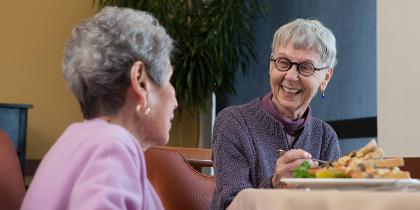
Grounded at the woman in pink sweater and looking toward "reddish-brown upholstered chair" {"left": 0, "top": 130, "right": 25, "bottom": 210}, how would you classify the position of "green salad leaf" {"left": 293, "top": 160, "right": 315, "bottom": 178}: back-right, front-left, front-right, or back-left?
back-right

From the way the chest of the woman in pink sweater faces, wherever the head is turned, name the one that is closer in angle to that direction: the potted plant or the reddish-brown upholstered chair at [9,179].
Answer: the potted plant

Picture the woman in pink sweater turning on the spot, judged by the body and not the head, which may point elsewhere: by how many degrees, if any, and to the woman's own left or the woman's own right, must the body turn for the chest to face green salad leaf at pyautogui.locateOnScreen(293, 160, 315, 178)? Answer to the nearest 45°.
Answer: approximately 45° to the woman's own right

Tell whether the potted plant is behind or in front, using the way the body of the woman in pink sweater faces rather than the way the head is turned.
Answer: in front

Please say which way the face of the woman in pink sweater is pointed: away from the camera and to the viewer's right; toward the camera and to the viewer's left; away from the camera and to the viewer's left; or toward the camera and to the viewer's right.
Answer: away from the camera and to the viewer's right

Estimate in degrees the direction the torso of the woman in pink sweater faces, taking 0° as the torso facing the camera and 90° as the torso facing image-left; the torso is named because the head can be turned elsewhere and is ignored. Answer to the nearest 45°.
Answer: approximately 225°

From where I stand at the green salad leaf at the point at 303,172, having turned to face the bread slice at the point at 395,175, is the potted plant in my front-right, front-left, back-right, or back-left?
back-left

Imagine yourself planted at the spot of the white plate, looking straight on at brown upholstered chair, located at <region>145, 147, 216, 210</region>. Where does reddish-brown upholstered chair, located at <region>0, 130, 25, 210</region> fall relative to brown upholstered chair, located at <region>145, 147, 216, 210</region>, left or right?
left

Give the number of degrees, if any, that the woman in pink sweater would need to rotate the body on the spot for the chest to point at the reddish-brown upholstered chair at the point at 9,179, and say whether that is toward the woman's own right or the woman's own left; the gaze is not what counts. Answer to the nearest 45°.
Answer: approximately 90° to the woman's own left

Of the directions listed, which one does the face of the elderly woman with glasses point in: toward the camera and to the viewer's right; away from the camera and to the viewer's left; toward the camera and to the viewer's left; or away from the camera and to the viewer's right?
toward the camera and to the viewer's left
